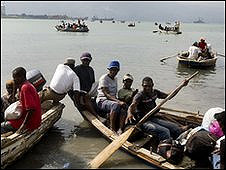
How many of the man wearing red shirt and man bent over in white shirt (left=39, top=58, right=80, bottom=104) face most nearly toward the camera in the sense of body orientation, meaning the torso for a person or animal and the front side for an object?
0

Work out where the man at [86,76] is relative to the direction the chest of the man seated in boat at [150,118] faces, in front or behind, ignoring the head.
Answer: behind

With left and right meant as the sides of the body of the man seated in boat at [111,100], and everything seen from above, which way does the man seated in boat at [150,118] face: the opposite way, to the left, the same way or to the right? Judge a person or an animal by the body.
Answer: the same way

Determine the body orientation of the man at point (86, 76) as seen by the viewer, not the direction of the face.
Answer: toward the camera

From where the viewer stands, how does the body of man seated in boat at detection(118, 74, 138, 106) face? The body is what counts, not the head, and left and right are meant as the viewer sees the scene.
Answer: facing the viewer

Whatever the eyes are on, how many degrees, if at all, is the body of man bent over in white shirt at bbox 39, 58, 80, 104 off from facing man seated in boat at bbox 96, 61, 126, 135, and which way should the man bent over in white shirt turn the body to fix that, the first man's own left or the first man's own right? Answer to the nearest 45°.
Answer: approximately 90° to the first man's own right

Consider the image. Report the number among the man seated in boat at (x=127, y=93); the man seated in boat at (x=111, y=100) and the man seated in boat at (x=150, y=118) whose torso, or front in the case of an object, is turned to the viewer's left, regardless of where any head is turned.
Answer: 0
